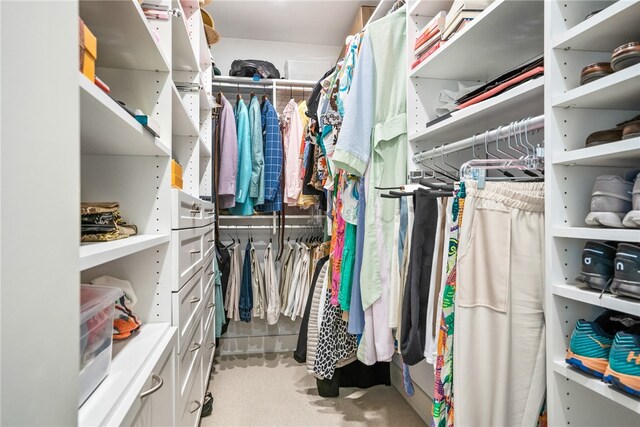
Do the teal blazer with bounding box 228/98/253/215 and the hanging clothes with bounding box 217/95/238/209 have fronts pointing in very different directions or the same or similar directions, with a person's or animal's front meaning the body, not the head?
same or similar directions

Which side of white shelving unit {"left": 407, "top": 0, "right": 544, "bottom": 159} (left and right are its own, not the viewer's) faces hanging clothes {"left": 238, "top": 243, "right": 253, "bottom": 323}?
right

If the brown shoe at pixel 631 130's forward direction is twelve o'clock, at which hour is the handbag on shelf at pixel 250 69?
The handbag on shelf is roughly at 2 o'clock from the brown shoe.

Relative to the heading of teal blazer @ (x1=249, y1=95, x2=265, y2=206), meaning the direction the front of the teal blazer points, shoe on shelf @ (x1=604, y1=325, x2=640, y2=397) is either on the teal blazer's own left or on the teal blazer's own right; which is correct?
on the teal blazer's own left
